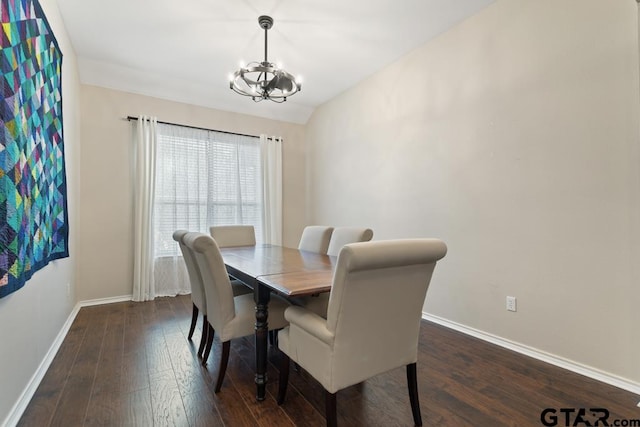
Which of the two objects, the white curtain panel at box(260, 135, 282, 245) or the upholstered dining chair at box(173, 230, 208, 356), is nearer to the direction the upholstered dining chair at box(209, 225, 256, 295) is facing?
the upholstered dining chair

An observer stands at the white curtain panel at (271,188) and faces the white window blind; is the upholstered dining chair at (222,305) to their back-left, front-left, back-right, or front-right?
front-left

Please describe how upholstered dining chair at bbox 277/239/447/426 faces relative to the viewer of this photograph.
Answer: facing away from the viewer and to the left of the viewer

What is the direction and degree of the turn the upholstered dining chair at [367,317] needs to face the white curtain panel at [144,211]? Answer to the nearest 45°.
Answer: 0° — it already faces it

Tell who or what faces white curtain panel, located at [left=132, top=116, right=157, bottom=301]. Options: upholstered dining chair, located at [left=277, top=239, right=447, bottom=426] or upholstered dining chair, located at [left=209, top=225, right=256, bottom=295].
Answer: upholstered dining chair, located at [left=277, top=239, right=447, bottom=426]

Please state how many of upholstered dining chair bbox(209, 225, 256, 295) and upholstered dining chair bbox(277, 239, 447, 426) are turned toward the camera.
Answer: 1

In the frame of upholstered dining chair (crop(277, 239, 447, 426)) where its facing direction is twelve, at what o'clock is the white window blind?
The white window blind is roughly at 12 o'clock from the upholstered dining chair.

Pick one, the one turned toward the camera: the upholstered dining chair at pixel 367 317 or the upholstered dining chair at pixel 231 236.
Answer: the upholstered dining chair at pixel 231 236

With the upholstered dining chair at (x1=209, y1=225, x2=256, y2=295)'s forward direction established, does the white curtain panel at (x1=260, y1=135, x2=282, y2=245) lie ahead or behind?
behind

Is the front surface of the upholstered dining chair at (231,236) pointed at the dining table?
yes

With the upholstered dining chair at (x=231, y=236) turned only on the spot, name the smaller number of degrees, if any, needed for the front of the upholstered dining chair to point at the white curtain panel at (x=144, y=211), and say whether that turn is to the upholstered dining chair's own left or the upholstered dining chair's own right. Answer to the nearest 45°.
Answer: approximately 135° to the upholstered dining chair's own right

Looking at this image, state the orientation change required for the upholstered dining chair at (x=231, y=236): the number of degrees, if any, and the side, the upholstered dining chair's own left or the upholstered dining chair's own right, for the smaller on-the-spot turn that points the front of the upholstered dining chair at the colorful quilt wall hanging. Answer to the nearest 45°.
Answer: approximately 45° to the upholstered dining chair's own right

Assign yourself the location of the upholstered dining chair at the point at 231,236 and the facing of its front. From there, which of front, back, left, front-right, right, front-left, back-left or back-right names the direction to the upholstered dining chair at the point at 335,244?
front-left

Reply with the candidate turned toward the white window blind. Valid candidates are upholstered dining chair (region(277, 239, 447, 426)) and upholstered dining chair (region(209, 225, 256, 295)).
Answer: upholstered dining chair (region(277, 239, 447, 426))

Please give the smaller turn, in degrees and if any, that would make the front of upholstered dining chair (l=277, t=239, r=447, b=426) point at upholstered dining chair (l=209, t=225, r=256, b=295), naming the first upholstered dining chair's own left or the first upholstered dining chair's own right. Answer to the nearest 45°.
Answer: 0° — it already faces it

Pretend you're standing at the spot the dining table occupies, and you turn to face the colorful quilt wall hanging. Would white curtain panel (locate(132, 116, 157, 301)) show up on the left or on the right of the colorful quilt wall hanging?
right

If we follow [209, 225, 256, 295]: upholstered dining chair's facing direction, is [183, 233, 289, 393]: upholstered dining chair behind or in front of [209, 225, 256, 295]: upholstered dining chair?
in front

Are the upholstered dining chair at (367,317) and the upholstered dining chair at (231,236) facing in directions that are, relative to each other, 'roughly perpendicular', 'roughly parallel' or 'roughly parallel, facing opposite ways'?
roughly parallel, facing opposite ways

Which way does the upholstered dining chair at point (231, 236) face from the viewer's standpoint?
toward the camera

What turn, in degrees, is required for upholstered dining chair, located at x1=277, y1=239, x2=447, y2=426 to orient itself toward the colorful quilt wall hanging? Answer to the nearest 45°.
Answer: approximately 45° to its left
